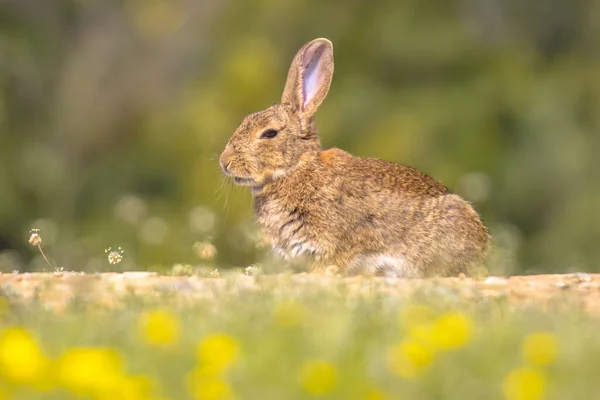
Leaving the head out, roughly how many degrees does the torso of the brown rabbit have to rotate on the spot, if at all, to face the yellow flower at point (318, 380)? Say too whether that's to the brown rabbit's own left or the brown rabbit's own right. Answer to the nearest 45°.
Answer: approximately 90° to the brown rabbit's own left

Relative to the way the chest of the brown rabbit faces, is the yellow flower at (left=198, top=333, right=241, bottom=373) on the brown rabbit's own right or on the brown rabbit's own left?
on the brown rabbit's own left

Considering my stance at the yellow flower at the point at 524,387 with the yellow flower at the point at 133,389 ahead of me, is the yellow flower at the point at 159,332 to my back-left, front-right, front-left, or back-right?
front-right

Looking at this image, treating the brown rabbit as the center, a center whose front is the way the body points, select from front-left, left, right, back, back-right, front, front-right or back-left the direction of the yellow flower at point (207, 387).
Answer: left

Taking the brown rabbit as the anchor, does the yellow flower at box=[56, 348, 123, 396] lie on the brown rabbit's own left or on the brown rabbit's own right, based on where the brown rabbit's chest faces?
on the brown rabbit's own left

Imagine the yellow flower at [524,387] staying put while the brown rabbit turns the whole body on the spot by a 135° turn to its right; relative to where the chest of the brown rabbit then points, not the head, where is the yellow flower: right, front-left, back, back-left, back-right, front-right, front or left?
back-right

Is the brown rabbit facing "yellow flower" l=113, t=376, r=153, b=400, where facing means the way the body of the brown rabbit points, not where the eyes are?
no

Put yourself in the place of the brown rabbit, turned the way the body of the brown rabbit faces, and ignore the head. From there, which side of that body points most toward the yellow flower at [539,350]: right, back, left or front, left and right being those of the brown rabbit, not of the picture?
left

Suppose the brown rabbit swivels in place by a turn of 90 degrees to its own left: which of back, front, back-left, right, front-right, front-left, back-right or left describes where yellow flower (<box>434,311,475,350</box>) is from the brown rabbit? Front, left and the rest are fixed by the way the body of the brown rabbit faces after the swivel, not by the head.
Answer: front

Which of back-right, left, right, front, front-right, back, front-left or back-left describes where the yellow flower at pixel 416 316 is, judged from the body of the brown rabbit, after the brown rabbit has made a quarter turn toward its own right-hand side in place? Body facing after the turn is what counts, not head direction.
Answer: back

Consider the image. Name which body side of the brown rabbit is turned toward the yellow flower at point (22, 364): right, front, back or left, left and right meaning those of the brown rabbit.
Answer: left

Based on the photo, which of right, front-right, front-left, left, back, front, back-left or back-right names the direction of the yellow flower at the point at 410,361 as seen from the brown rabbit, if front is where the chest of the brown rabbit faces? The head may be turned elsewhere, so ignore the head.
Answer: left

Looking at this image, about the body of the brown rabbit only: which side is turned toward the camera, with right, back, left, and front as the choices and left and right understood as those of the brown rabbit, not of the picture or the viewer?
left

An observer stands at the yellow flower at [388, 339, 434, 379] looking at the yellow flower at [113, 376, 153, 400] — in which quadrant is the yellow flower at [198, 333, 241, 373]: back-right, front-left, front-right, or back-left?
front-right

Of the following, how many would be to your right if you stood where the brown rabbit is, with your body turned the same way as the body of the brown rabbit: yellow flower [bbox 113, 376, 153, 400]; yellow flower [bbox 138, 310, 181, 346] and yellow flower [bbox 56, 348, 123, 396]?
0

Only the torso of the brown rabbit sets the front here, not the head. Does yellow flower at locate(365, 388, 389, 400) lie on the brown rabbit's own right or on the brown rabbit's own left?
on the brown rabbit's own left

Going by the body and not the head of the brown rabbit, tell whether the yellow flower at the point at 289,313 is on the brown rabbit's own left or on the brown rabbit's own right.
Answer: on the brown rabbit's own left
